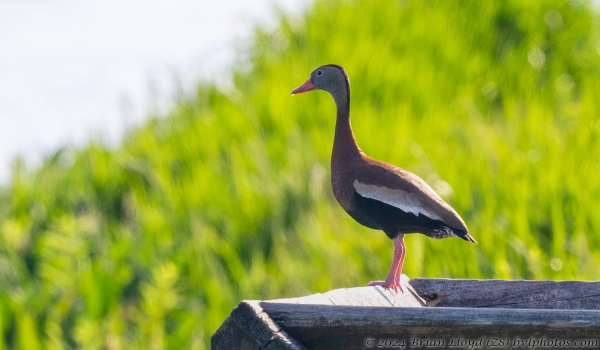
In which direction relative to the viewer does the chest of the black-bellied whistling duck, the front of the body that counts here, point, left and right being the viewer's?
facing to the left of the viewer

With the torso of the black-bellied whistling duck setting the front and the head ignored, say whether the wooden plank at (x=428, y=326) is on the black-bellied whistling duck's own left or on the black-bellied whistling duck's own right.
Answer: on the black-bellied whistling duck's own left

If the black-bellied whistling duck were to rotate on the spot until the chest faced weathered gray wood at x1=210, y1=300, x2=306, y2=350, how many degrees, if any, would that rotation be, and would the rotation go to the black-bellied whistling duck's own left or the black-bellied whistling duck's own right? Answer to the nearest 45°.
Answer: approximately 90° to the black-bellied whistling duck's own left

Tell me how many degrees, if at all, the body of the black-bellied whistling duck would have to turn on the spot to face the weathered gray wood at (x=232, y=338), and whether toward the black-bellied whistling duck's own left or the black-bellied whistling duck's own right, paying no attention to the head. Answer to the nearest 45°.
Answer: approximately 45° to the black-bellied whistling duck's own left
